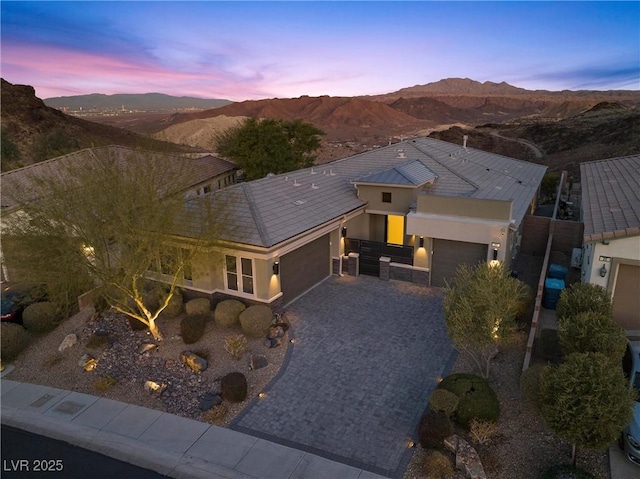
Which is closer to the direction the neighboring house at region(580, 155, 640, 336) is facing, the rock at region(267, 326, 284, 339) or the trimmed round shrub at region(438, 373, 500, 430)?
the trimmed round shrub

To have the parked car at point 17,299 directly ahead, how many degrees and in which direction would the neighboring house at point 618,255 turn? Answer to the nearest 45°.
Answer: approximately 45° to its right

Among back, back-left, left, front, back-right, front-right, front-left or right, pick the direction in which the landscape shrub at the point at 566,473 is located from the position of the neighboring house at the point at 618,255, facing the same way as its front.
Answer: front

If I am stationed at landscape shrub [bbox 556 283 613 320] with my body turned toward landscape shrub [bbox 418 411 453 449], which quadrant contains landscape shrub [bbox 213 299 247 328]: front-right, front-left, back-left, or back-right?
front-right

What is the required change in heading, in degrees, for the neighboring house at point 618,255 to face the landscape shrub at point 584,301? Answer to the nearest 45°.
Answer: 0° — it already faces it

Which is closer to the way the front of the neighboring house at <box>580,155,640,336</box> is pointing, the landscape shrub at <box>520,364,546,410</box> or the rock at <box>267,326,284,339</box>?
the landscape shrub

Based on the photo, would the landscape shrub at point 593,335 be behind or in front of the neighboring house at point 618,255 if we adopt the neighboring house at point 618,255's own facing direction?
in front

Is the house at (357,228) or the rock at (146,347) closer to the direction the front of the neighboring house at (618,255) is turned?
the rock

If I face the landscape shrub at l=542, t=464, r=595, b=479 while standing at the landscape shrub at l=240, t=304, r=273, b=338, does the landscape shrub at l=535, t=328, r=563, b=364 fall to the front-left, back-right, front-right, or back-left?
front-left

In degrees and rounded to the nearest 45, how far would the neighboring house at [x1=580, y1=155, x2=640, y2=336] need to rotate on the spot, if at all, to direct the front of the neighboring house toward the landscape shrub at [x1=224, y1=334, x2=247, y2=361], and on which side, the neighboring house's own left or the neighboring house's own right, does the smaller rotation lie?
approximately 45° to the neighboring house's own right

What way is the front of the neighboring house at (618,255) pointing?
toward the camera

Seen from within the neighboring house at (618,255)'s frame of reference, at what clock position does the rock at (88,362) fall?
The rock is roughly at 2 o'clock from the neighboring house.

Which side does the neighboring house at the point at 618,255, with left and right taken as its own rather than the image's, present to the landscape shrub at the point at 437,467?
front

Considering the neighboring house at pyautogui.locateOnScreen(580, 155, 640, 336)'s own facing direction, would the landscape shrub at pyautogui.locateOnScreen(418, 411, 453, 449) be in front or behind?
in front
